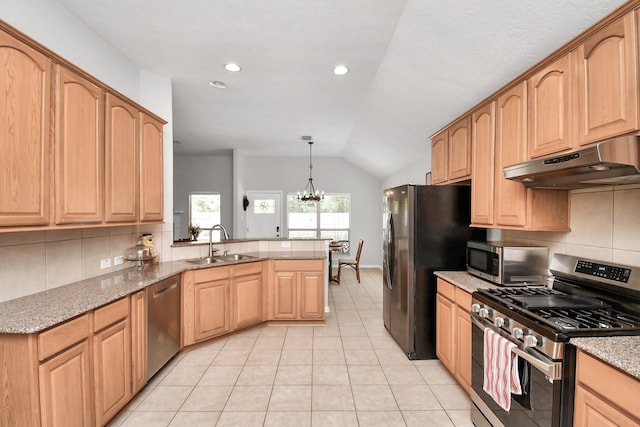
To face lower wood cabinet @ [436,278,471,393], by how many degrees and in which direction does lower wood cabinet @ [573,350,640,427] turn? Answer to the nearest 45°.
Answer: approximately 90° to its right

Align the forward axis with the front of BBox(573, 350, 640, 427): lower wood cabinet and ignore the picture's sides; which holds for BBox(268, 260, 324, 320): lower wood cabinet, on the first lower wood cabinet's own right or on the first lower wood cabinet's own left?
on the first lower wood cabinet's own right

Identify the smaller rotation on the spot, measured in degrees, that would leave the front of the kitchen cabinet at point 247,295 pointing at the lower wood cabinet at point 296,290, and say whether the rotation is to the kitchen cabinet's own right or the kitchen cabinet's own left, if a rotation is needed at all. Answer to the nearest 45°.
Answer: approximately 45° to the kitchen cabinet's own left

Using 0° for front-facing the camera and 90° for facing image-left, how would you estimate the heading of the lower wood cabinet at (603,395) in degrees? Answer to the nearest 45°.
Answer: approximately 45°

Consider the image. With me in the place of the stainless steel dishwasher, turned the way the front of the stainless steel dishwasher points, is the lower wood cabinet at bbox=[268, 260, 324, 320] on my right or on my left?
on my left
